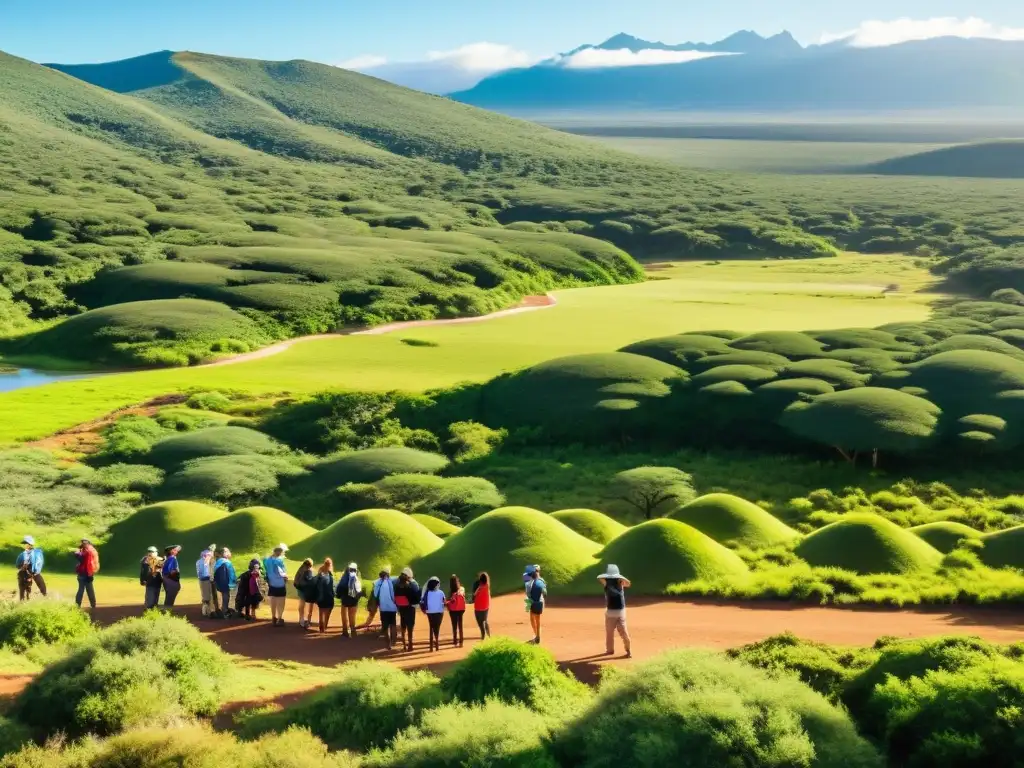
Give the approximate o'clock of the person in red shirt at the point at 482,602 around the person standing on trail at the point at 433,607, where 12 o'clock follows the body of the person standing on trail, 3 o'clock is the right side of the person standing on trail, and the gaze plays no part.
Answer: The person in red shirt is roughly at 2 o'clock from the person standing on trail.

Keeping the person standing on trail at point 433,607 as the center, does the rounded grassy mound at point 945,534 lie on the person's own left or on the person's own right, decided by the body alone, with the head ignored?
on the person's own right

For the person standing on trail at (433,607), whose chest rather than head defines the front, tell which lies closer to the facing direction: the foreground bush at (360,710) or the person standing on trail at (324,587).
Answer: the person standing on trail

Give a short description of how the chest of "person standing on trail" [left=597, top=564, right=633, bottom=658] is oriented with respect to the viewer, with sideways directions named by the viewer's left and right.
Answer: facing away from the viewer

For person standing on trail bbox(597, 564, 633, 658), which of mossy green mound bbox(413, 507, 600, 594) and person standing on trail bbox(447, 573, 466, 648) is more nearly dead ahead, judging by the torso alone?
the mossy green mound

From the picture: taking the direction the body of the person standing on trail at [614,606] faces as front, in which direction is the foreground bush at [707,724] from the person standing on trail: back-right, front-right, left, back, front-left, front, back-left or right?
back

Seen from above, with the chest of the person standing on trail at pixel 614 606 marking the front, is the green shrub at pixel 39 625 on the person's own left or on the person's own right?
on the person's own left

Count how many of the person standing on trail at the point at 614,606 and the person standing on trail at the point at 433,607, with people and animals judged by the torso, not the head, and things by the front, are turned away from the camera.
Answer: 2

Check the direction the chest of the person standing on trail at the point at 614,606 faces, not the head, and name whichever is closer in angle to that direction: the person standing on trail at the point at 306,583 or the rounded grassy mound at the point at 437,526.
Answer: the rounded grassy mound

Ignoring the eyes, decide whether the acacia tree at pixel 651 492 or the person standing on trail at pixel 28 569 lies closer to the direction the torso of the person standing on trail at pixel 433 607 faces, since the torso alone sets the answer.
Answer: the acacia tree

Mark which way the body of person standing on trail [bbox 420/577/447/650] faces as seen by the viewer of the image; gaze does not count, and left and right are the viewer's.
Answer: facing away from the viewer

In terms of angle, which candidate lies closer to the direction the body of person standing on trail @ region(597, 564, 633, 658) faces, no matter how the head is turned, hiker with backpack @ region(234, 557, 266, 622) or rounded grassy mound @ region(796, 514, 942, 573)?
the rounded grassy mound

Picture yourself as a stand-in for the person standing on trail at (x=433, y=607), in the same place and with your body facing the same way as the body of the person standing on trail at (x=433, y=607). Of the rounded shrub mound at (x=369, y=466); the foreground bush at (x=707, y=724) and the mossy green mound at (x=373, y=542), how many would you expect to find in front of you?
2

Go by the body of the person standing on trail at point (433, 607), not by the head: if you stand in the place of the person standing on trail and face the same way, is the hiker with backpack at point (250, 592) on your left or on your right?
on your left

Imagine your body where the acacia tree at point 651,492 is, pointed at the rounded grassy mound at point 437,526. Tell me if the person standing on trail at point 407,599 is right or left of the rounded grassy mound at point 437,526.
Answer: left
